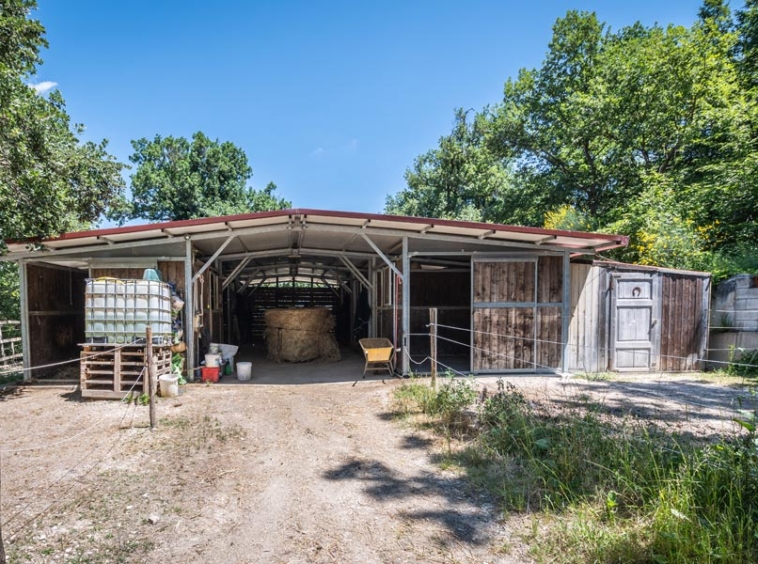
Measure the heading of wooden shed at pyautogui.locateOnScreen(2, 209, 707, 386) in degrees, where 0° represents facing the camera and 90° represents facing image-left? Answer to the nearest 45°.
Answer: approximately 0°

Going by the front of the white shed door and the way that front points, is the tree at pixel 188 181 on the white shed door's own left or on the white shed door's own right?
on the white shed door's own right

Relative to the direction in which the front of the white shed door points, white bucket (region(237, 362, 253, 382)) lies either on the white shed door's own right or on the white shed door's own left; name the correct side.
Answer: on the white shed door's own right

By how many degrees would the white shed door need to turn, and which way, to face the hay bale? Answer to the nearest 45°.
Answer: approximately 90° to its right

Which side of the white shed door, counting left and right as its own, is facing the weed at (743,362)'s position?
left

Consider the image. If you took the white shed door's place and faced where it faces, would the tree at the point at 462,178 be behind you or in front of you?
behind
